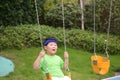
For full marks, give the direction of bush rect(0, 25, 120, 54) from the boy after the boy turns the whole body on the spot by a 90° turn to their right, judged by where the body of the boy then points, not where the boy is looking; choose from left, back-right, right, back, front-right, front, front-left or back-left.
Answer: back-right

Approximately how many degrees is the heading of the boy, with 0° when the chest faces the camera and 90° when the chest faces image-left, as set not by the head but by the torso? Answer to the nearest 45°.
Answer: approximately 315°
